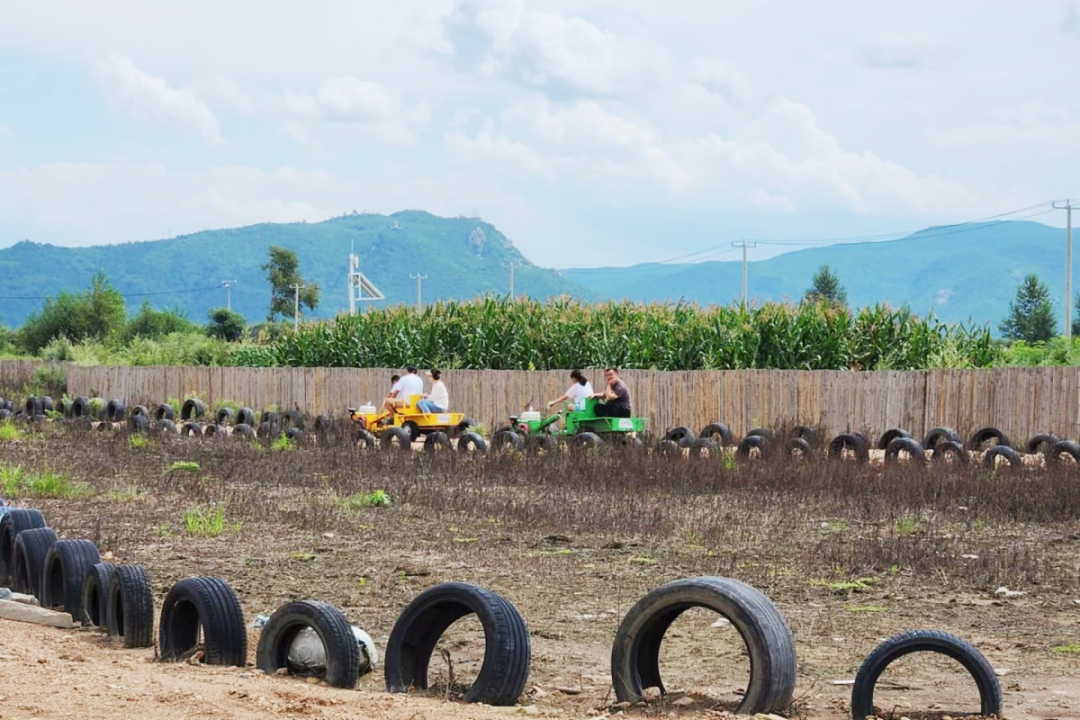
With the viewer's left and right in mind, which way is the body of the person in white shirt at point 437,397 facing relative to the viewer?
facing to the left of the viewer

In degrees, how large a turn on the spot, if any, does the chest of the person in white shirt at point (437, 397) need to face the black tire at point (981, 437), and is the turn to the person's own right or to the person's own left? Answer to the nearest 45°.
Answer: approximately 180°

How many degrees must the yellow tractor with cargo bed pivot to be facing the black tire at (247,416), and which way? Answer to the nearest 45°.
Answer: approximately 45° to its right

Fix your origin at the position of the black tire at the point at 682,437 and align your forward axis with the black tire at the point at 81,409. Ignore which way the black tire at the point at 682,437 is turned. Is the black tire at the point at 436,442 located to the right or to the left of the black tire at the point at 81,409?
left

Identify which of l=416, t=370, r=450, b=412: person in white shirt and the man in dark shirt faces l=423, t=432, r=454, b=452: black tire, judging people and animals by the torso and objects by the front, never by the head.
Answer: the man in dark shirt

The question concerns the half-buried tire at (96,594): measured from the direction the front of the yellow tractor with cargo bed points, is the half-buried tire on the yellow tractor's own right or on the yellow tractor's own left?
on the yellow tractor's own left

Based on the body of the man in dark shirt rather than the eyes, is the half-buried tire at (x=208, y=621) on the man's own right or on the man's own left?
on the man's own left

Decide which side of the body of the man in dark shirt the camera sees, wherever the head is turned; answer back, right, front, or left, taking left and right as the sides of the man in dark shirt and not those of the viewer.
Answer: left

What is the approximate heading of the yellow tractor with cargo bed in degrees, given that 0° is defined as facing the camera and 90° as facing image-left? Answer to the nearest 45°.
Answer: approximately 90°

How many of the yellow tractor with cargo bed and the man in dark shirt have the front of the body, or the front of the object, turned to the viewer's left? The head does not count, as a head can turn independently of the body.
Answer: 2
